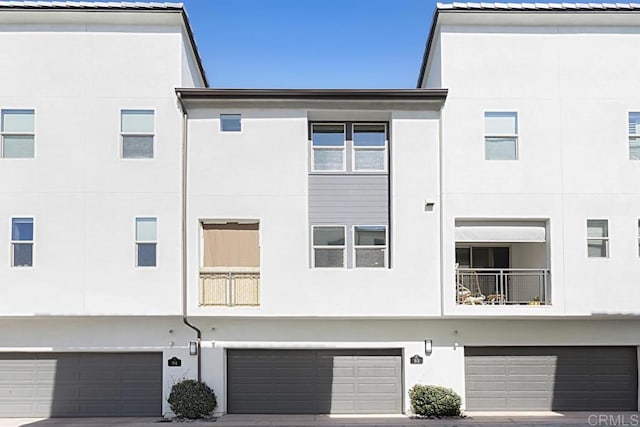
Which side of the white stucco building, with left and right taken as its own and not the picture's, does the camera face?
front

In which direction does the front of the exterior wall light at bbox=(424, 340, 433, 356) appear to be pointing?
toward the camera

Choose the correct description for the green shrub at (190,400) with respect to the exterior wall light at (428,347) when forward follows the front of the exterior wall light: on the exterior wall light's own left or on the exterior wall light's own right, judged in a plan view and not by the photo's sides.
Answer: on the exterior wall light's own right
